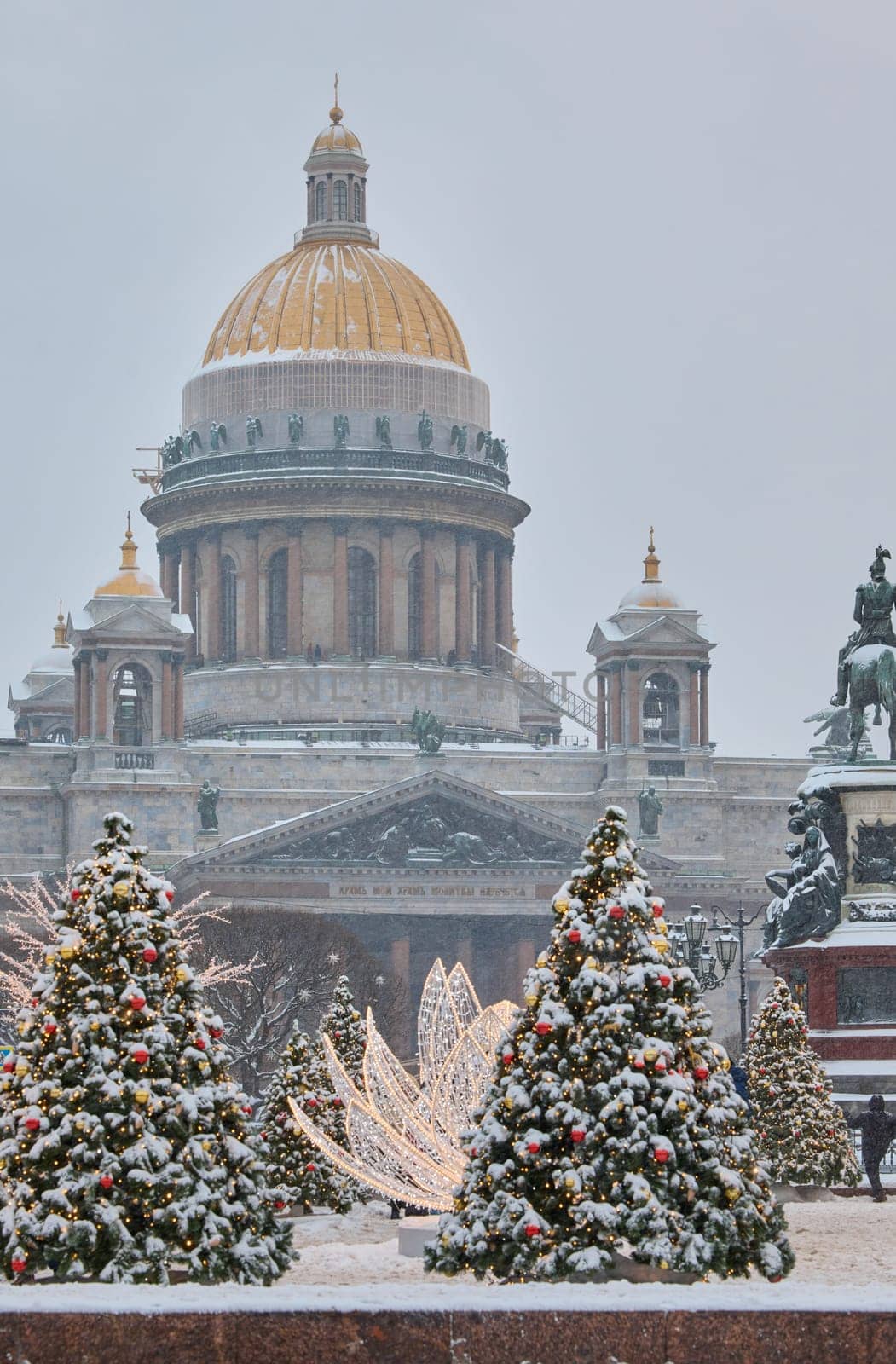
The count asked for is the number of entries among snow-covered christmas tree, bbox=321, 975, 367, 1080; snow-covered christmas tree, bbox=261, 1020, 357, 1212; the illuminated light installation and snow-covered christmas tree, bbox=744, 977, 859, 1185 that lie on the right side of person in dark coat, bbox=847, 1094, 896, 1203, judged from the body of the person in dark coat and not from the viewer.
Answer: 0

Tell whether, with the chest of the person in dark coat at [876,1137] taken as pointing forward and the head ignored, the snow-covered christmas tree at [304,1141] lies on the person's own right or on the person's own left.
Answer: on the person's own left

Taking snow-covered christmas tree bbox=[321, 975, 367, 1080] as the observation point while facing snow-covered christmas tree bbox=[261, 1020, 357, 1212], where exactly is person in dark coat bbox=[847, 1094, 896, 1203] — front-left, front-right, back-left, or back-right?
front-left

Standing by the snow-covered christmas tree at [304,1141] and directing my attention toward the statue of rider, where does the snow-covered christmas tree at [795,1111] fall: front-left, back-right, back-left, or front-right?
front-right

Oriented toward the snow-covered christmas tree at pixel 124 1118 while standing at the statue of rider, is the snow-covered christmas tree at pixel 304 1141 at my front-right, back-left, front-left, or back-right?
front-right

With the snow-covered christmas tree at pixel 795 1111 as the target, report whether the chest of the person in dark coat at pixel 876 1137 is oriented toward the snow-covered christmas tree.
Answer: no

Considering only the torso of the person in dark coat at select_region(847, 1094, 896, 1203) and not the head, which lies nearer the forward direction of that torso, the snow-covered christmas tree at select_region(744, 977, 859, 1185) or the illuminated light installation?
the snow-covered christmas tree
